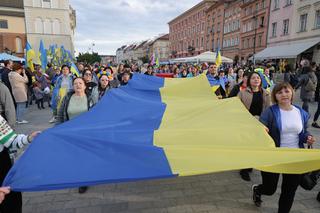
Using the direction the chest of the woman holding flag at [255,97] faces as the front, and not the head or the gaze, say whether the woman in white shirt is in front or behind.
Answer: in front

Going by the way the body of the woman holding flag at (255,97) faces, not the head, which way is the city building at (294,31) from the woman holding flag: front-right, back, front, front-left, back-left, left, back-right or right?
back

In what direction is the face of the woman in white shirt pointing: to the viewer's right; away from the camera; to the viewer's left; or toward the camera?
toward the camera

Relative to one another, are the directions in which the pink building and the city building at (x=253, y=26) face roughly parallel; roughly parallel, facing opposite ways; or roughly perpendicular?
roughly parallel

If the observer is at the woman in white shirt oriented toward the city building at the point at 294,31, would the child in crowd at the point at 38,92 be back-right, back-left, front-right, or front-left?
front-left

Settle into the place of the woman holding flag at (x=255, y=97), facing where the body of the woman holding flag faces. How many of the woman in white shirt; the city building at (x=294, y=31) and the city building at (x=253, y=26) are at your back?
2

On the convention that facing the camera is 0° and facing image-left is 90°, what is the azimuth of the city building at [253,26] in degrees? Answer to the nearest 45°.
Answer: approximately 45°

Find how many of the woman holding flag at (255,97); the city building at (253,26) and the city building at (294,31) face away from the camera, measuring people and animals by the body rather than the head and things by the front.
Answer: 0

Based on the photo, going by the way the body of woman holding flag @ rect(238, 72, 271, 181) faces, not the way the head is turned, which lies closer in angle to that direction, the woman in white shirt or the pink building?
the woman in white shirt

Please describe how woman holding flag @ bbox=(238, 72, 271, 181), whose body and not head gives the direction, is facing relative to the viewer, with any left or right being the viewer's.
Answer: facing the viewer

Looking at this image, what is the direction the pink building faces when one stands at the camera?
facing the viewer and to the left of the viewer

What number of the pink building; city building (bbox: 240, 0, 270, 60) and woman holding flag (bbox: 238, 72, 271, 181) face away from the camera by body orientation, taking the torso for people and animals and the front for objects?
0
